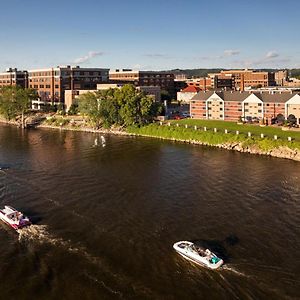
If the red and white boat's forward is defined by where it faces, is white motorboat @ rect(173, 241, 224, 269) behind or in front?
behind

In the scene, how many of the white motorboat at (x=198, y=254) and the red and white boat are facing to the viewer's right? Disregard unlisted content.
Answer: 0

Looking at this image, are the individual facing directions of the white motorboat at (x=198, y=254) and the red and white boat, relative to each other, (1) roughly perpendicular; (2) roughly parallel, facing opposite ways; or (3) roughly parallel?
roughly parallel

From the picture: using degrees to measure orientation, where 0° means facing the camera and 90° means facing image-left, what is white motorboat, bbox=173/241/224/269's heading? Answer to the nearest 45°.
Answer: approximately 135°

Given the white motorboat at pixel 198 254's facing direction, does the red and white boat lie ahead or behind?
ahead

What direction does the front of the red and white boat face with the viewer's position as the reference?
facing away from the viewer and to the left of the viewer
